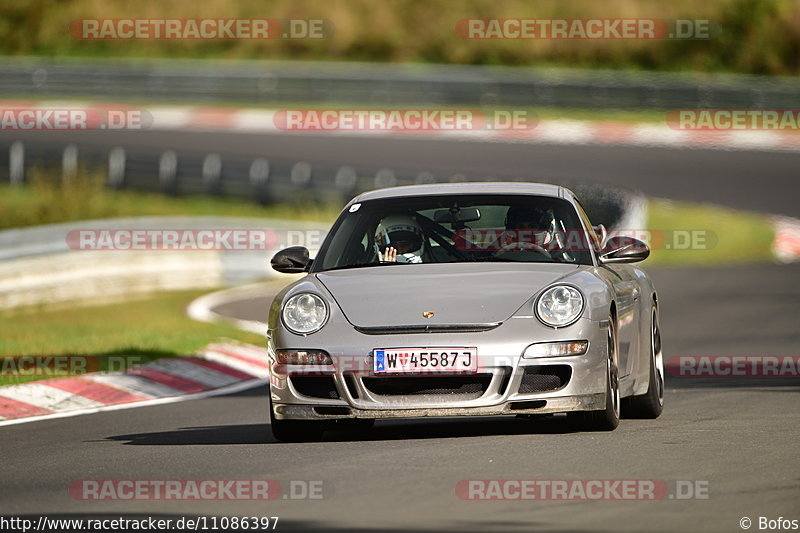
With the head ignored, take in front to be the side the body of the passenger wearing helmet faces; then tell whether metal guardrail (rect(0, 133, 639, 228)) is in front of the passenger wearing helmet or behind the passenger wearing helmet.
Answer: behind

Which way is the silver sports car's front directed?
toward the camera

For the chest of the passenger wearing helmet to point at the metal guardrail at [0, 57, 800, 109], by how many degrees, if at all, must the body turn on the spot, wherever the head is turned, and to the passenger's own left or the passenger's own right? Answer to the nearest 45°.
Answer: approximately 180°

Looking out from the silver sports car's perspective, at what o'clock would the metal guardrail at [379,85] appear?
The metal guardrail is roughly at 6 o'clock from the silver sports car.

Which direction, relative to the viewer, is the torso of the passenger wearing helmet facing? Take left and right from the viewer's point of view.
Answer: facing the viewer

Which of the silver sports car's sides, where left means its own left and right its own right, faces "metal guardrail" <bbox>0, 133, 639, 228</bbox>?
back
